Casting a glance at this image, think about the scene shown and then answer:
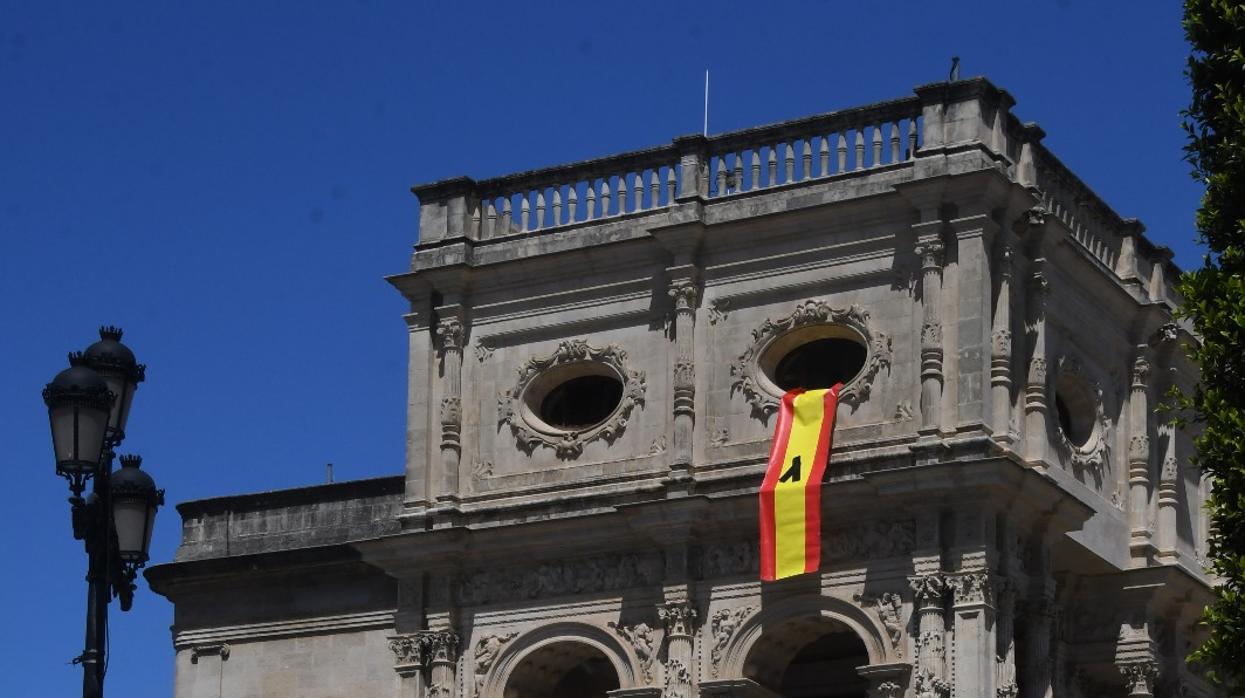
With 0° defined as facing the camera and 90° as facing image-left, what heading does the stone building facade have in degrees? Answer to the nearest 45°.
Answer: approximately 45°
